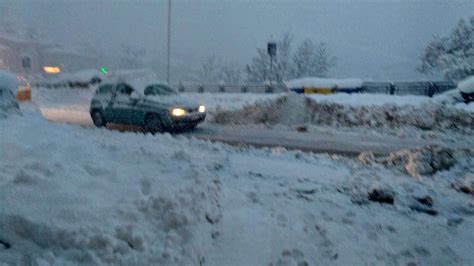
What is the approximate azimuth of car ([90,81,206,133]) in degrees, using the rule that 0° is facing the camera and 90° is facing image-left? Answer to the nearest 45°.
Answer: approximately 315°

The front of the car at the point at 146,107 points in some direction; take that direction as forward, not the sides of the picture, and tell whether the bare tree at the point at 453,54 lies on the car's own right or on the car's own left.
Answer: on the car's own left
